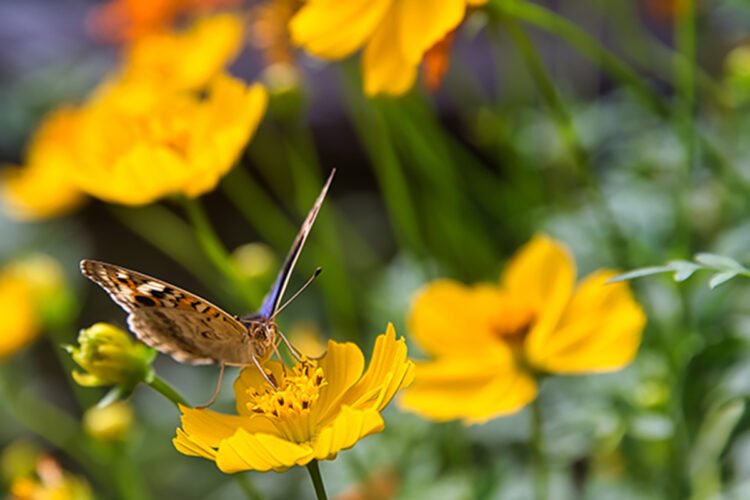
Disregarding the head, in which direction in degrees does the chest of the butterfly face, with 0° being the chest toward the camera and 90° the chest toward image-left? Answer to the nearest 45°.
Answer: approximately 315°

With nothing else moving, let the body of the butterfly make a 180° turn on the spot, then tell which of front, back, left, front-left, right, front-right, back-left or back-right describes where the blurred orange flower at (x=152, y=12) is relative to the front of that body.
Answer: front-right
